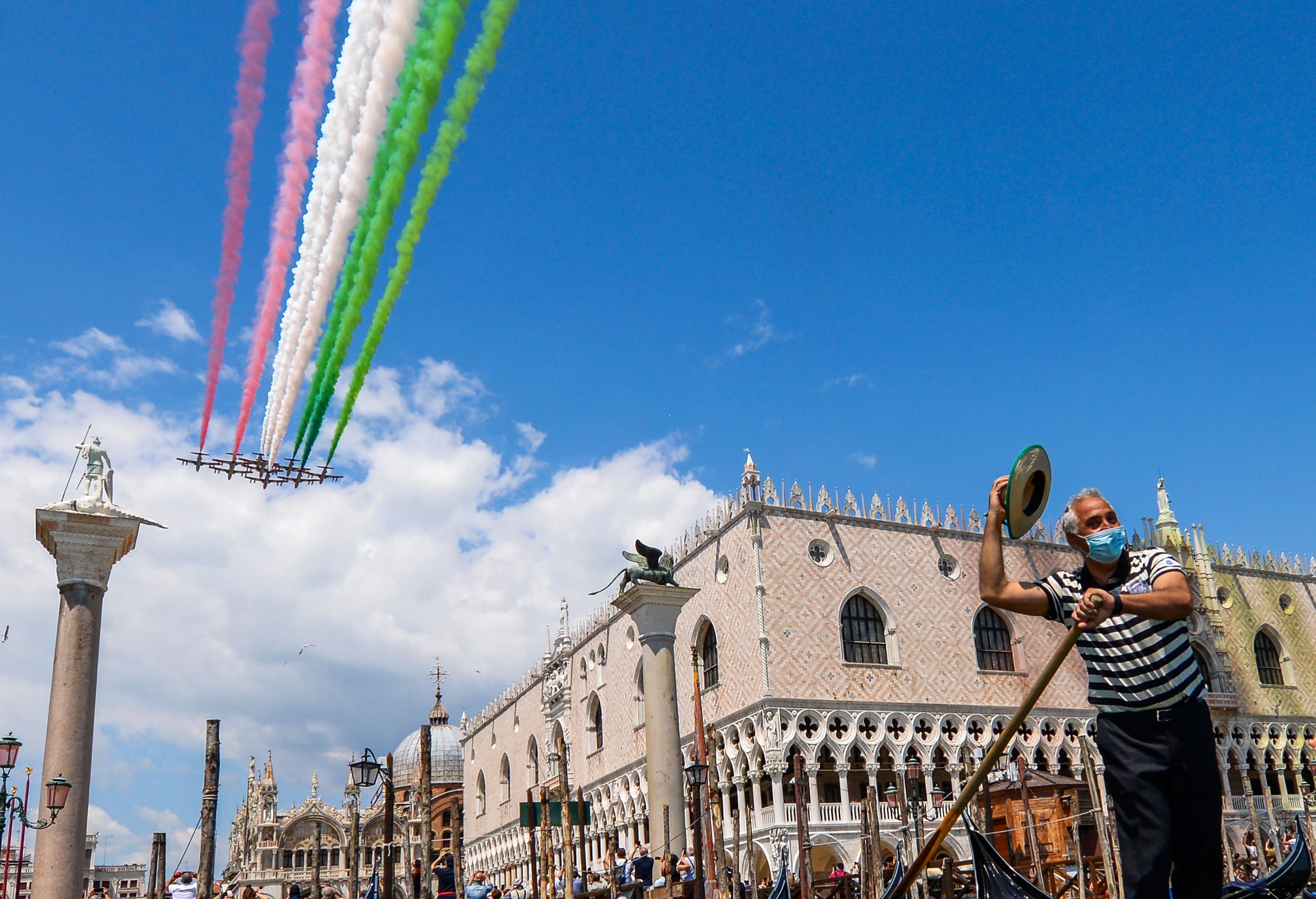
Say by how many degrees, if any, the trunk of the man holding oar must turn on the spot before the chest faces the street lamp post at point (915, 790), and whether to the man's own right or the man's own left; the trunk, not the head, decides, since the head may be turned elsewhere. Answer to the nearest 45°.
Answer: approximately 180°

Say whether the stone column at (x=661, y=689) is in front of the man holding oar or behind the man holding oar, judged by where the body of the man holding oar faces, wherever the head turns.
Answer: behind

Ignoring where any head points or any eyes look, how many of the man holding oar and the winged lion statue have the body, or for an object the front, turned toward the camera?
1

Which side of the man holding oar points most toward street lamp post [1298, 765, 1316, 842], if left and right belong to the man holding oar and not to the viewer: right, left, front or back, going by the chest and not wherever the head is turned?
back

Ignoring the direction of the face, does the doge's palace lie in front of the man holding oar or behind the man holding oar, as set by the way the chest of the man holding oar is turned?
behind

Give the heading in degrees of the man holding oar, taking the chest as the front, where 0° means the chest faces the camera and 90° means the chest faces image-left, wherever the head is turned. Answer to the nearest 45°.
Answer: approximately 0°

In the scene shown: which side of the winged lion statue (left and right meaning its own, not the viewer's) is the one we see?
right

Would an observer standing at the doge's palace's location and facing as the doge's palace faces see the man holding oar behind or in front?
in front
